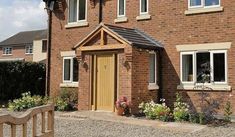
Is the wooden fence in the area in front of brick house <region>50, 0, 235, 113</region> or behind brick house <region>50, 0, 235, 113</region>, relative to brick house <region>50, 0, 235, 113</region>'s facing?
in front

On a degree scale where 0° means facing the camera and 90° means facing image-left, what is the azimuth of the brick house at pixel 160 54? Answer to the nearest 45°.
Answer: approximately 45°

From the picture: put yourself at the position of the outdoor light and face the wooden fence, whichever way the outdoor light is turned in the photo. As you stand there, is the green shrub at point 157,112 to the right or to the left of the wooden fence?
left

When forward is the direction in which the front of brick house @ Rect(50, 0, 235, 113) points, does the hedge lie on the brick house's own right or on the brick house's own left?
on the brick house's own right
